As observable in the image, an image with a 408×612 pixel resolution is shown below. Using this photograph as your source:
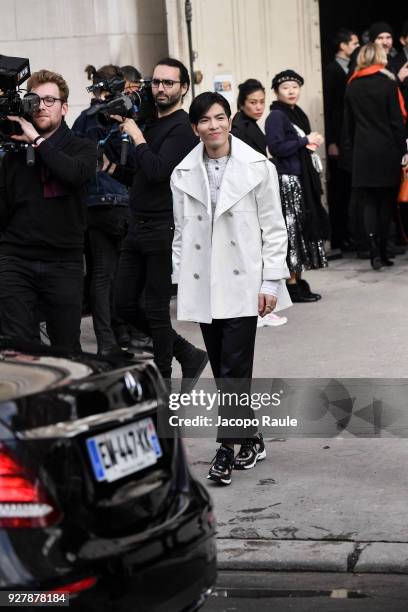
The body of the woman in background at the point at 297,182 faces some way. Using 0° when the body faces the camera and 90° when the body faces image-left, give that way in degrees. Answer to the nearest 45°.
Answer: approximately 315°

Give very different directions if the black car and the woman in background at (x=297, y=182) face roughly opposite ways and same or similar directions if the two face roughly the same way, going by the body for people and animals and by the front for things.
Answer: very different directions

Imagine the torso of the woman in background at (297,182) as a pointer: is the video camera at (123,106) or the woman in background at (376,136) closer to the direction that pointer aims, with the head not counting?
the video camera

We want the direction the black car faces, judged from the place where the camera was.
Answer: facing away from the viewer and to the left of the viewer

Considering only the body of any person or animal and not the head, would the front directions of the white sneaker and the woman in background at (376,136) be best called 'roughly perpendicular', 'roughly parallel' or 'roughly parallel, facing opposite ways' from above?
roughly perpendicular
